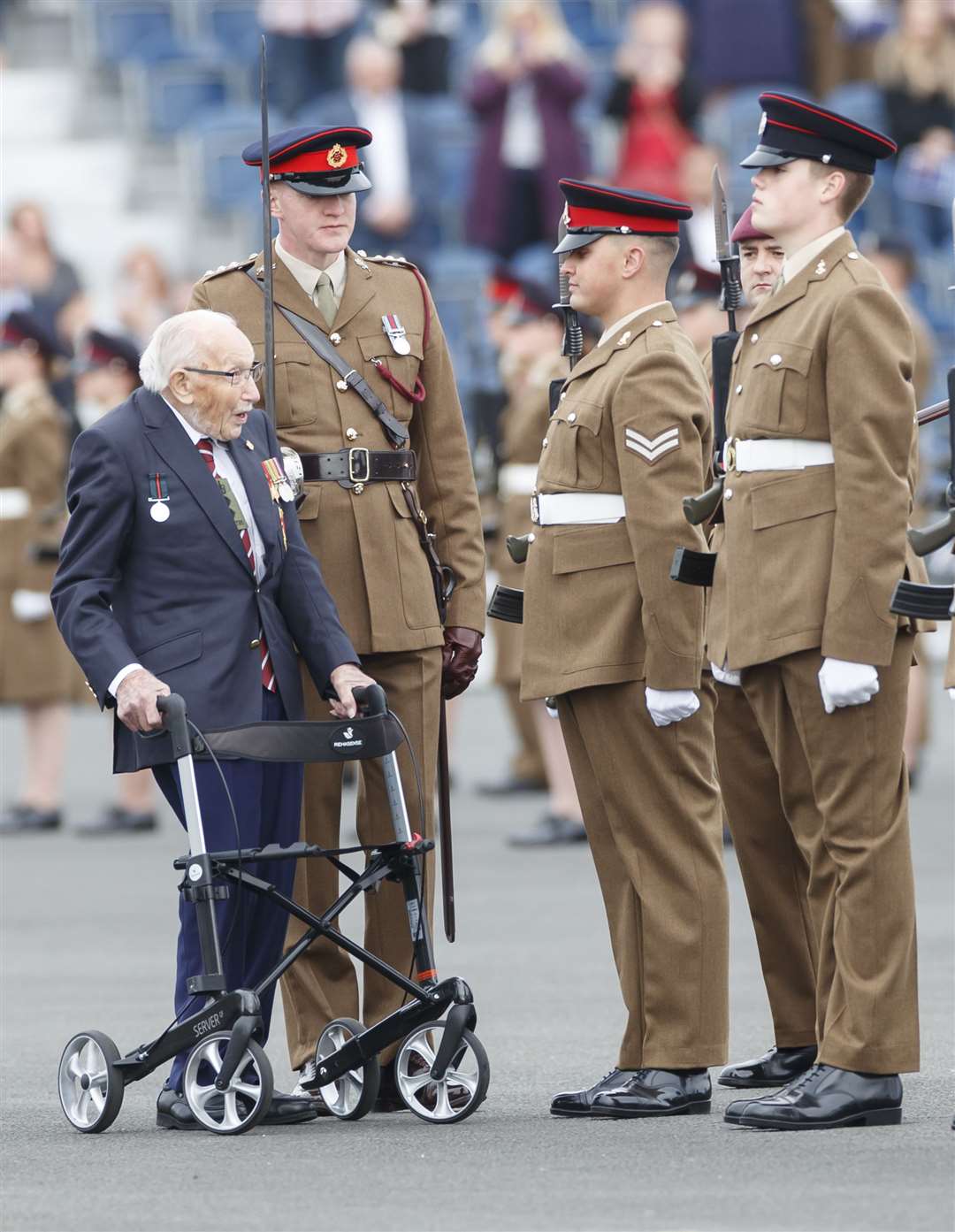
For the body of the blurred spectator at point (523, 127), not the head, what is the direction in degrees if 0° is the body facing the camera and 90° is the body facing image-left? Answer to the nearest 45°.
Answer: approximately 0°

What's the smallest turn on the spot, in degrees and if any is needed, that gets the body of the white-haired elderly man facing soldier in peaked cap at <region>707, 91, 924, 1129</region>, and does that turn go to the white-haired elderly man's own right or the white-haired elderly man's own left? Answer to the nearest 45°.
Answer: approximately 45° to the white-haired elderly man's own left

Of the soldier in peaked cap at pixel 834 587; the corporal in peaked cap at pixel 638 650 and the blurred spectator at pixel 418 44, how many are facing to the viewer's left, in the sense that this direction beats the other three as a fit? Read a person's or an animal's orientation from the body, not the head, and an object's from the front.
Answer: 2

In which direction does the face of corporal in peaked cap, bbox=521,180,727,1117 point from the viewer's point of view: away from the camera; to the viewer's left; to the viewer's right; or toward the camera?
to the viewer's left

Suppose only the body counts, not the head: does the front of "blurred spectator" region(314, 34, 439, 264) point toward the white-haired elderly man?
yes

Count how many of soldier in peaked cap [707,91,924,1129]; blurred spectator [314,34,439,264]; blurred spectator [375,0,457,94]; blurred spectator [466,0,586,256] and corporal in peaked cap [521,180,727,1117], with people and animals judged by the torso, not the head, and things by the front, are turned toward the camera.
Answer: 3

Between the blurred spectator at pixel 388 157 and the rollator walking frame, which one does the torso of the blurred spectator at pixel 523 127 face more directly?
the rollator walking frame

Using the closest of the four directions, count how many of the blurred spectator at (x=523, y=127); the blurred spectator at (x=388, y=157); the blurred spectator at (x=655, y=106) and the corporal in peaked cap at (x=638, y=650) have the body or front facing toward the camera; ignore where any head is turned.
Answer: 3

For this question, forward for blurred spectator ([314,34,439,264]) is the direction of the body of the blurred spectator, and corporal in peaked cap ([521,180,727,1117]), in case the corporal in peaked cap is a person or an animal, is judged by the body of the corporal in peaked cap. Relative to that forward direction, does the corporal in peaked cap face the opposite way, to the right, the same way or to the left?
to the right

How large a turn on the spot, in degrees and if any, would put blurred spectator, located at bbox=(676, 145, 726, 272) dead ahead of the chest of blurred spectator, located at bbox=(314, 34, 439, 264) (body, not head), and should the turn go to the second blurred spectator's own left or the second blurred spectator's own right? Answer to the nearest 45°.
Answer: approximately 45° to the second blurred spectator's own left

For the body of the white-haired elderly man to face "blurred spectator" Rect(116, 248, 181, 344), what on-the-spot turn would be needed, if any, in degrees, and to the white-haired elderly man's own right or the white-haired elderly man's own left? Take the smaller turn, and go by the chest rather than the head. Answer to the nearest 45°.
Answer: approximately 135° to the white-haired elderly man's own left
